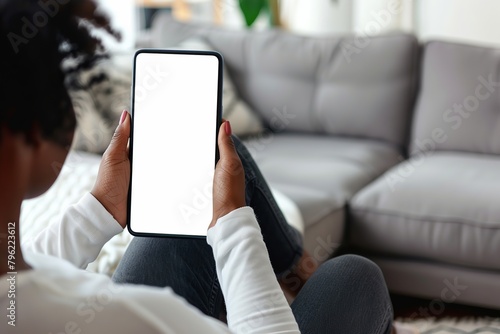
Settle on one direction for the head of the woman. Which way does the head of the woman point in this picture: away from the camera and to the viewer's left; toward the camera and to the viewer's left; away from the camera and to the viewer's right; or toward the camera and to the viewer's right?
away from the camera and to the viewer's right

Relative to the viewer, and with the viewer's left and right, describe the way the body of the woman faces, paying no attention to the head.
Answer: facing away from the viewer and to the right of the viewer

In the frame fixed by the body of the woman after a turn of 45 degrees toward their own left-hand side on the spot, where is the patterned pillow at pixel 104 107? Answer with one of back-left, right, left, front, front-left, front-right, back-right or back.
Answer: front

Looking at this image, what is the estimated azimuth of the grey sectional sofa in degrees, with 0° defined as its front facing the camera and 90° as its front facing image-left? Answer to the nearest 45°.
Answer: approximately 45°
